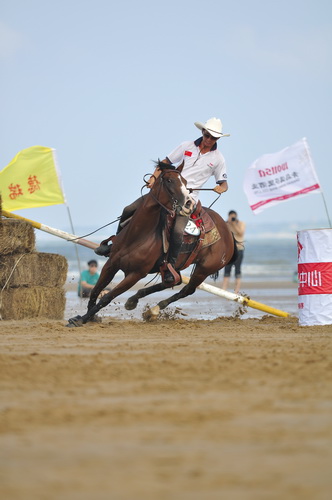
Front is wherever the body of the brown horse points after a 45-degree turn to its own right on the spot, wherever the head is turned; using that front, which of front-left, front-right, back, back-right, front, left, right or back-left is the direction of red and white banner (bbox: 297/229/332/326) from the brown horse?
back

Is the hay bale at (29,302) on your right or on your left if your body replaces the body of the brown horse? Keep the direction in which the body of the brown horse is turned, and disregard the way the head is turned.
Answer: on your right

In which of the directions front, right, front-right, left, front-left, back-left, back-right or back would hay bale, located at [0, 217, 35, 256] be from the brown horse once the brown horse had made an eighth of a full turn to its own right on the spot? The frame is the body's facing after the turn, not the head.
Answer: front-right

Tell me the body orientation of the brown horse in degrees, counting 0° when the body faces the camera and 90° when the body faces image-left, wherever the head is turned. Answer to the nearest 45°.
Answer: approximately 45°

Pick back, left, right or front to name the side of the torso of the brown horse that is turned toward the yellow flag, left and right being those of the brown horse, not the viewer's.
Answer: right

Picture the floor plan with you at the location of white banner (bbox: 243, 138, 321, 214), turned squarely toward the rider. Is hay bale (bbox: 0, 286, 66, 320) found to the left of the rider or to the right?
right

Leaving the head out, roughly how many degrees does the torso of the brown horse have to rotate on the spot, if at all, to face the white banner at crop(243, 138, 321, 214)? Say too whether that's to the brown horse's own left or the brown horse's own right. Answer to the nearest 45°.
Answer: approximately 180°
